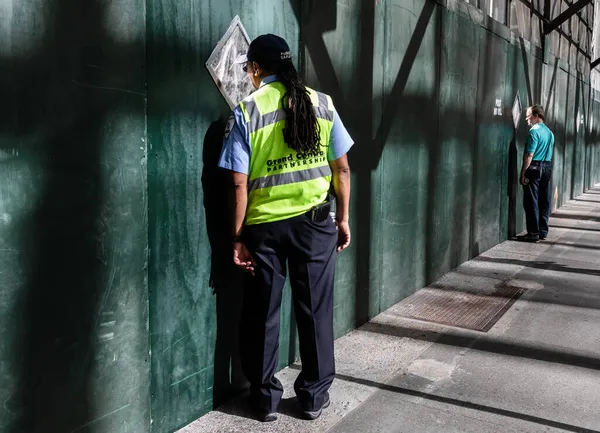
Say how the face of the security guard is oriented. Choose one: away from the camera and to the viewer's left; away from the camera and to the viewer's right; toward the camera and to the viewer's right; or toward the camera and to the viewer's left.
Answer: away from the camera and to the viewer's left

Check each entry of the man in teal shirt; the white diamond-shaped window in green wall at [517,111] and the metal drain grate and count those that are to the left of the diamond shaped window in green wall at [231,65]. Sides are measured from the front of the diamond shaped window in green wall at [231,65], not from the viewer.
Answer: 3

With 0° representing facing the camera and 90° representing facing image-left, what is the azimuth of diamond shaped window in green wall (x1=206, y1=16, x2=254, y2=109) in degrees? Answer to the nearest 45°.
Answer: approximately 315°

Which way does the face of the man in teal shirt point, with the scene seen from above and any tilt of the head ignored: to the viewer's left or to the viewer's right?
to the viewer's left

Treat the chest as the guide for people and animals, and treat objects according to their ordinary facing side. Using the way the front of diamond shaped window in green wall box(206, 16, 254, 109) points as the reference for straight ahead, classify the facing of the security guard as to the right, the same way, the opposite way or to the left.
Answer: the opposite way

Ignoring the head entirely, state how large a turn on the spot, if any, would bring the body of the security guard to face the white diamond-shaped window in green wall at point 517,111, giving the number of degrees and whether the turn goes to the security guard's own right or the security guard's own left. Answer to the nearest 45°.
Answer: approximately 90° to the security guard's own right

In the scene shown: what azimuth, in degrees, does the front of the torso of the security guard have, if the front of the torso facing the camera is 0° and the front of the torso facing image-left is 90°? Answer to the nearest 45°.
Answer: approximately 135°

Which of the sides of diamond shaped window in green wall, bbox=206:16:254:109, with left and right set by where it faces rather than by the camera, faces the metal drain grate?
left

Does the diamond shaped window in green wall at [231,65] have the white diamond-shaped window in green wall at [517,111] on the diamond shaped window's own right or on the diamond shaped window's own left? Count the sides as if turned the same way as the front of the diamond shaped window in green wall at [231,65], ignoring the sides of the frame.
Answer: on the diamond shaped window's own left
